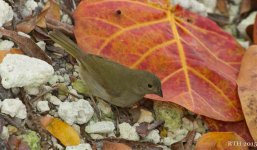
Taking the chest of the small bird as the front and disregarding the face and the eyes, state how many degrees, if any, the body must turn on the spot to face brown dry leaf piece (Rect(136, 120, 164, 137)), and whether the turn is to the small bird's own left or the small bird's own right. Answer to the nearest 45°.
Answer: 0° — it already faces it

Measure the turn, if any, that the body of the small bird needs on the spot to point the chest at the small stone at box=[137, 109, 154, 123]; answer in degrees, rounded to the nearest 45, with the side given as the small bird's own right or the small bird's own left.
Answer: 0° — it already faces it

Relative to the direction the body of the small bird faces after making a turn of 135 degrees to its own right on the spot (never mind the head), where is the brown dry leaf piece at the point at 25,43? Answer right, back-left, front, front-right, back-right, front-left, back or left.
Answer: front-right

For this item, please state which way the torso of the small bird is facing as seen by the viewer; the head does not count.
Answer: to the viewer's right

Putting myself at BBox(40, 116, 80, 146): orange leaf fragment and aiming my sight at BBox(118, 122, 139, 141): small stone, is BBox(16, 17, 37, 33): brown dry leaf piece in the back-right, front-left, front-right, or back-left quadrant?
back-left

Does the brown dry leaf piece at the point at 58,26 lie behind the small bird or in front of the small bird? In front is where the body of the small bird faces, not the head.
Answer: behind

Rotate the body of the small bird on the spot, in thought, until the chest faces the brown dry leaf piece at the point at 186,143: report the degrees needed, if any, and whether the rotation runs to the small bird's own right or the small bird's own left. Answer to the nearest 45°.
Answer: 0° — it already faces it
